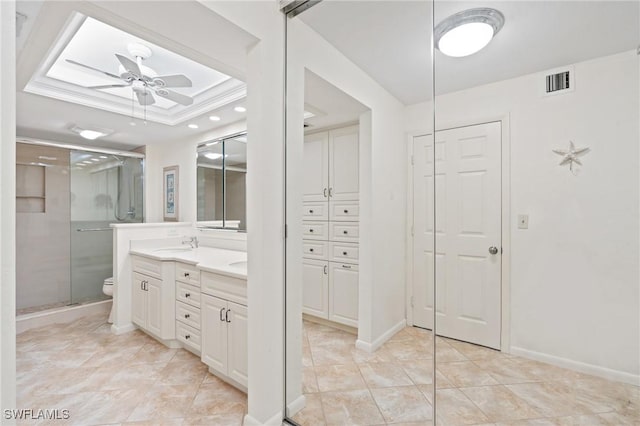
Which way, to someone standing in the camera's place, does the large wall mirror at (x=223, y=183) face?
facing the viewer and to the left of the viewer

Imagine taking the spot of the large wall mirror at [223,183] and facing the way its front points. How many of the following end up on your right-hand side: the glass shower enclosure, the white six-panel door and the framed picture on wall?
2
